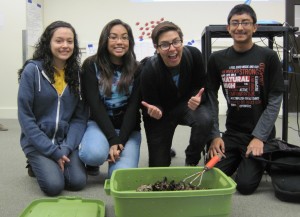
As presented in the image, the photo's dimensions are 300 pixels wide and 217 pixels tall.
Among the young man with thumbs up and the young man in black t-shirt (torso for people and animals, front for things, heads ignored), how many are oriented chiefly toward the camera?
2

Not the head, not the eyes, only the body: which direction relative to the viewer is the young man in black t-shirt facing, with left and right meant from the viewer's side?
facing the viewer

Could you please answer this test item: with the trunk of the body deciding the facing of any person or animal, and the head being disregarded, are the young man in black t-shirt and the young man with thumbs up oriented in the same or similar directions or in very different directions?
same or similar directions

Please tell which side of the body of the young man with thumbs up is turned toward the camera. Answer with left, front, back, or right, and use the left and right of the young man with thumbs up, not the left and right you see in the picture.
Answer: front

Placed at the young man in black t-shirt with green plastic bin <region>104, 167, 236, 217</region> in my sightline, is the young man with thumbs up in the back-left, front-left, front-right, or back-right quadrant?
front-right

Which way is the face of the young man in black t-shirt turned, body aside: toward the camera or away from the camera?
toward the camera

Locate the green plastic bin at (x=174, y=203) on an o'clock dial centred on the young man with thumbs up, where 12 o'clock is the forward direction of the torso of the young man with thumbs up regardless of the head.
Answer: The green plastic bin is roughly at 12 o'clock from the young man with thumbs up.

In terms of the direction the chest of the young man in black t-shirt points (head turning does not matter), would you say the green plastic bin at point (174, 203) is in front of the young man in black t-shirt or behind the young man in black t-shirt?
in front
